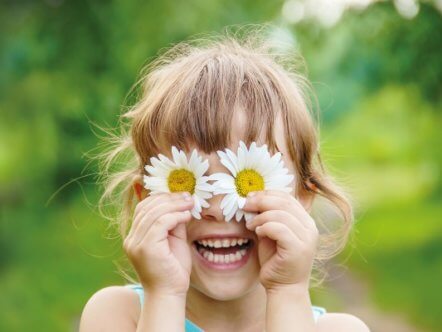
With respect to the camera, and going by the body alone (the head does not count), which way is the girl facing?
toward the camera

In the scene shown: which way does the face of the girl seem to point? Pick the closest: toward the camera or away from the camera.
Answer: toward the camera
